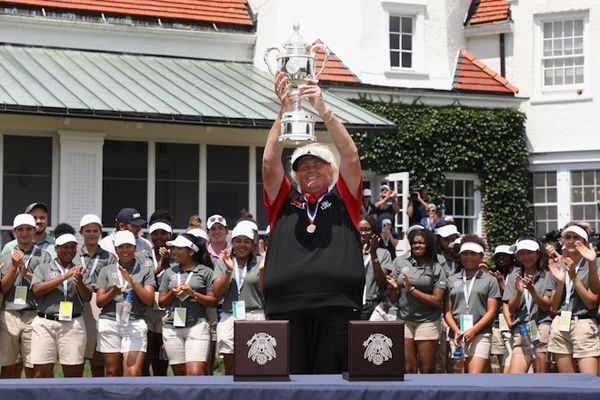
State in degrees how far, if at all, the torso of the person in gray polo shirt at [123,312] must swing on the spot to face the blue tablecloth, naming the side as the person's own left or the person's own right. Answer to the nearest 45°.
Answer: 0° — they already face it

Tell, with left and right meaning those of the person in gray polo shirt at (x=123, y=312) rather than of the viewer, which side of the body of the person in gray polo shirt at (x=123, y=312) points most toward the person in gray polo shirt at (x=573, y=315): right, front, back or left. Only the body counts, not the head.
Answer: left

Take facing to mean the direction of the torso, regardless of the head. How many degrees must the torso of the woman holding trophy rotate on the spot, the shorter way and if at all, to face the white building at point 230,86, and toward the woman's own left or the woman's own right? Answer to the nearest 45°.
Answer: approximately 180°

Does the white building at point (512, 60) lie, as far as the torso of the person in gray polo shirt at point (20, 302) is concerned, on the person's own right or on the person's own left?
on the person's own left

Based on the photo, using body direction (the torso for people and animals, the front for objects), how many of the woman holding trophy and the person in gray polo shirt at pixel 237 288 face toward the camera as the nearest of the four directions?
2

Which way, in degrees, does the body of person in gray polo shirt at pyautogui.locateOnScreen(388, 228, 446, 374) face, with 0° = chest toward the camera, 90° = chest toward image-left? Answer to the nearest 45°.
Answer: approximately 45°

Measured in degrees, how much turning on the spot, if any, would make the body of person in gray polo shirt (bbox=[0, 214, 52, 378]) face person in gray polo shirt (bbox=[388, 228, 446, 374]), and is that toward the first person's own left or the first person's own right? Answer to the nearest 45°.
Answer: approximately 90° to the first person's own left

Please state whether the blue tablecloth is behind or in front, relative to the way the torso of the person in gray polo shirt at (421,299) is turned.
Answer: in front

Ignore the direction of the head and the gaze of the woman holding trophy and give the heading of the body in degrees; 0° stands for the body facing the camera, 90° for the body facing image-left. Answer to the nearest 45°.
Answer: approximately 0°

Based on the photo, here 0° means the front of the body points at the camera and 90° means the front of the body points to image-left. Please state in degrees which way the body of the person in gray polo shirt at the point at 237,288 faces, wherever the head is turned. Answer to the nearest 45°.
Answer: approximately 0°
